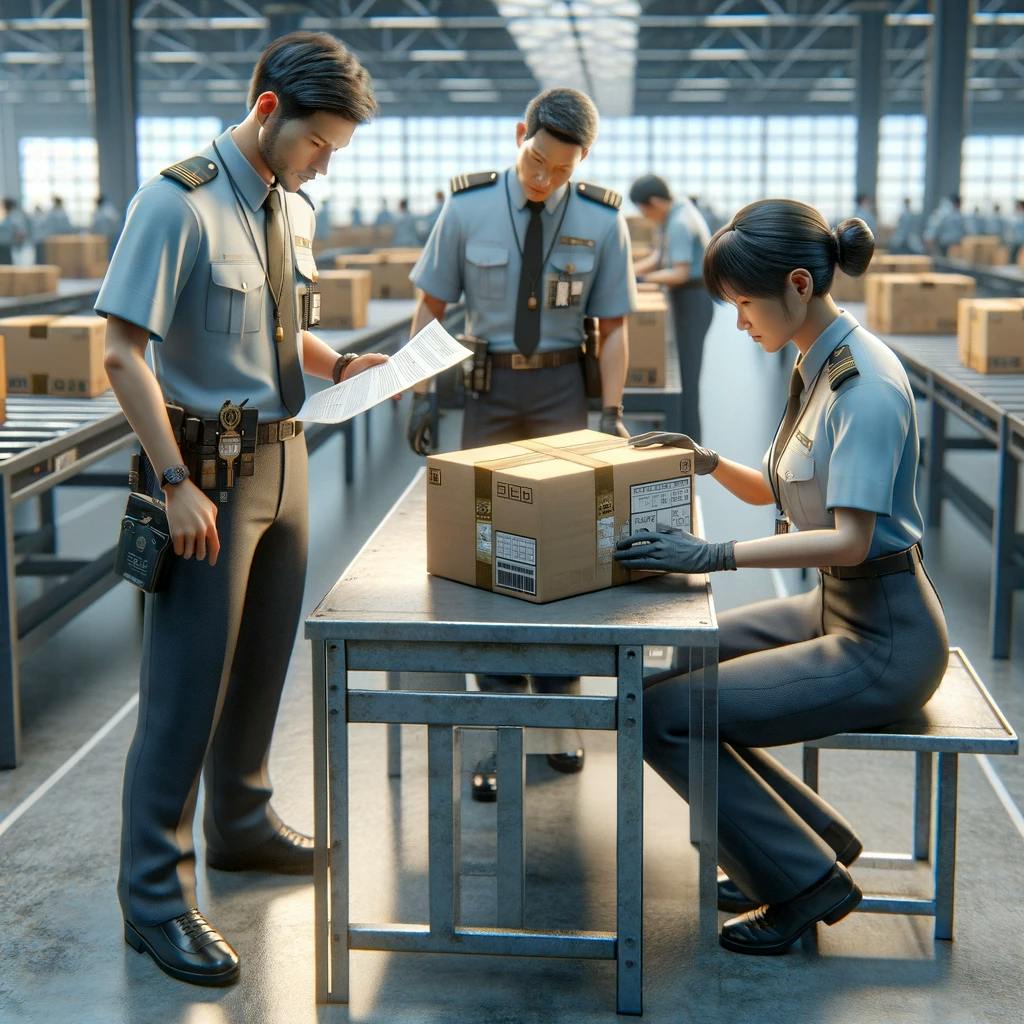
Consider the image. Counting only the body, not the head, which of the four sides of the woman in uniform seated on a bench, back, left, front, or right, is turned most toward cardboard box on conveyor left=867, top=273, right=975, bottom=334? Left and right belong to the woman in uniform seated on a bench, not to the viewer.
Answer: right

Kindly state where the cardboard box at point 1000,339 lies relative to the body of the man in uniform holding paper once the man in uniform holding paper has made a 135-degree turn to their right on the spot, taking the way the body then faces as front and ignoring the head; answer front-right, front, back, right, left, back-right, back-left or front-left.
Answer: back-right

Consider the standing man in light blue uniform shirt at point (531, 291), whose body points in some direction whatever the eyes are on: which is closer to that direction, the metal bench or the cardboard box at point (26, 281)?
the metal bench

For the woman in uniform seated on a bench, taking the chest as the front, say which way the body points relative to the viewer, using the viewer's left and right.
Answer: facing to the left of the viewer

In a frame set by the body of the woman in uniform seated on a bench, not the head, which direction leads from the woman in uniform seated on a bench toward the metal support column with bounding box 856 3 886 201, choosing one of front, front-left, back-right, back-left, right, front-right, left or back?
right

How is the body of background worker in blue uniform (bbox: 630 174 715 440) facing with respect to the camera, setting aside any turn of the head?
to the viewer's left

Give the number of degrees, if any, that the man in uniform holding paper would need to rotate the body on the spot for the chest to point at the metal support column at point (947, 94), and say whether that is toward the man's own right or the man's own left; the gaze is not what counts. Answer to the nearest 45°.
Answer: approximately 90° to the man's own left

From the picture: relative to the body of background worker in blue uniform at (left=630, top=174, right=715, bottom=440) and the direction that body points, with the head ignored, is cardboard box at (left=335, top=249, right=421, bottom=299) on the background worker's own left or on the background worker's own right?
on the background worker's own right

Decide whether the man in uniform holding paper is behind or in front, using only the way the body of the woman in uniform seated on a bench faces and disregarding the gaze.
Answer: in front

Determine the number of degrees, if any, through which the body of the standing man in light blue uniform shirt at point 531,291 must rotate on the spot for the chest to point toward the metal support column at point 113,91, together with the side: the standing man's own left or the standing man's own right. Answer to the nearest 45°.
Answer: approximately 180°

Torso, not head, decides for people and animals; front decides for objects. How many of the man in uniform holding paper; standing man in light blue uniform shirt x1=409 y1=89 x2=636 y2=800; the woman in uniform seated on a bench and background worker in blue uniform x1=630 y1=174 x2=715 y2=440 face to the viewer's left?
2

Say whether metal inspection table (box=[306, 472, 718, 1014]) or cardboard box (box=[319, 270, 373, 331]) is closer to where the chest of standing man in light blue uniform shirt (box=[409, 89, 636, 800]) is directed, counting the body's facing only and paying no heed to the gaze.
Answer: the metal inspection table

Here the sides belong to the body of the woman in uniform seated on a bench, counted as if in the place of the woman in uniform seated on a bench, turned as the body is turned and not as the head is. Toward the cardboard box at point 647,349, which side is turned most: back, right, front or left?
right
